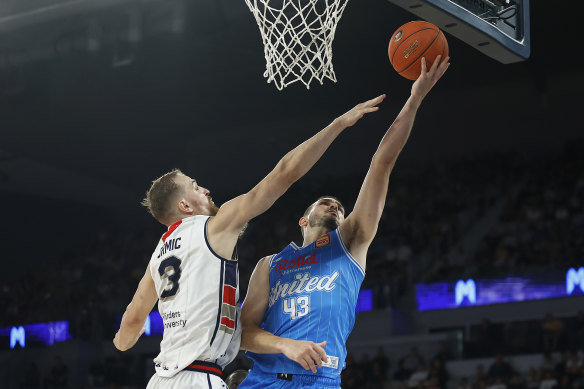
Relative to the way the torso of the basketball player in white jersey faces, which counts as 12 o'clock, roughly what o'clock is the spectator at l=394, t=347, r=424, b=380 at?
The spectator is roughly at 11 o'clock from the basketball player in white jersey.

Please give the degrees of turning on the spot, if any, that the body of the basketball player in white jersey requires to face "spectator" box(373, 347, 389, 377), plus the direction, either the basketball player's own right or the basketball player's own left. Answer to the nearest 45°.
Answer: approximately 45° to the basketball player's own left

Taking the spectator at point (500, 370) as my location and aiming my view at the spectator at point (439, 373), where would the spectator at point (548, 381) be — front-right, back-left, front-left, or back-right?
back-left

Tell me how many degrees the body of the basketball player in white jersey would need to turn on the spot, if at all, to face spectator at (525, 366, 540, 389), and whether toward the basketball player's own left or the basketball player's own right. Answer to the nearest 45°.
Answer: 0° — they already face them

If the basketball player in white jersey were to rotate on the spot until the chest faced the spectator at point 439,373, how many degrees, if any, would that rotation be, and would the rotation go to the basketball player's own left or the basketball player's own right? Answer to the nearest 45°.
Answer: approximately 45° to the basketball player's own left

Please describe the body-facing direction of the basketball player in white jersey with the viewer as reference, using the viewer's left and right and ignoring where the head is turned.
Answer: facing away from the viewer and to the right of the viewer
